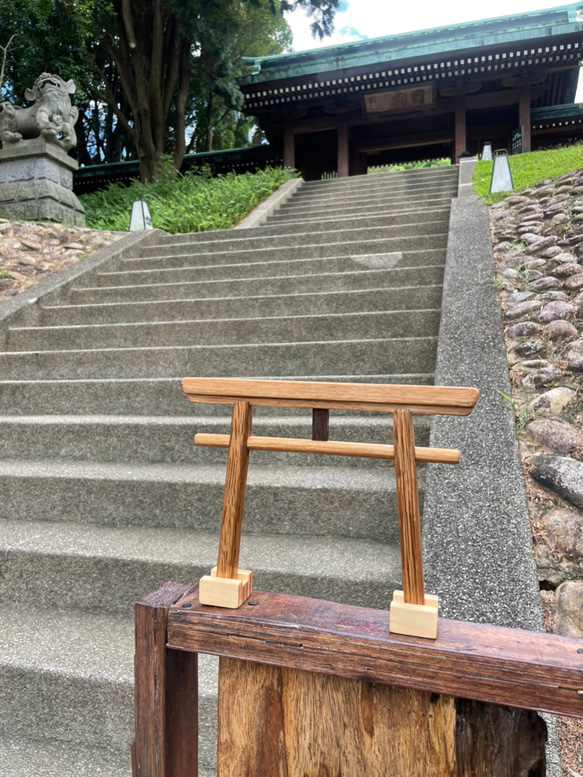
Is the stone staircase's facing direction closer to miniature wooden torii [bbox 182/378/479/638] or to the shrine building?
the miniature wooden torii

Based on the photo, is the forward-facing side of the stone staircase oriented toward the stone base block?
no

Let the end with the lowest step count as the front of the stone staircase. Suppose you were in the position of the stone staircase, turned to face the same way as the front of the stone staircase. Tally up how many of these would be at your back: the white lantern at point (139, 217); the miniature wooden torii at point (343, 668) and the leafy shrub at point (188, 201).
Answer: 2

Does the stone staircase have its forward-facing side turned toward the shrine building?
no

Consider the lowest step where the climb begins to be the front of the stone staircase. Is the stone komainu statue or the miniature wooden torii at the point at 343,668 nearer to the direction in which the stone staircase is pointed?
the miniature wooden torii

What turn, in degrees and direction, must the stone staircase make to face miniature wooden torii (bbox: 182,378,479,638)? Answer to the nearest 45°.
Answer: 0° — it already faces it

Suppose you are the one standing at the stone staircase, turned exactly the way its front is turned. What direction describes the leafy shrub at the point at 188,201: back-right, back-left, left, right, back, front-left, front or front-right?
back

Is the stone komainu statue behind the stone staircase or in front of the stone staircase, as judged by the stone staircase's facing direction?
behind

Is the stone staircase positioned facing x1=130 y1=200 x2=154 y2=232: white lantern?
no

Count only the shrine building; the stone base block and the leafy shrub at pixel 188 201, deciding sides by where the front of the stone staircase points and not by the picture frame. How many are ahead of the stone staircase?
0

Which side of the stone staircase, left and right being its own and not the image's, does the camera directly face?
front
